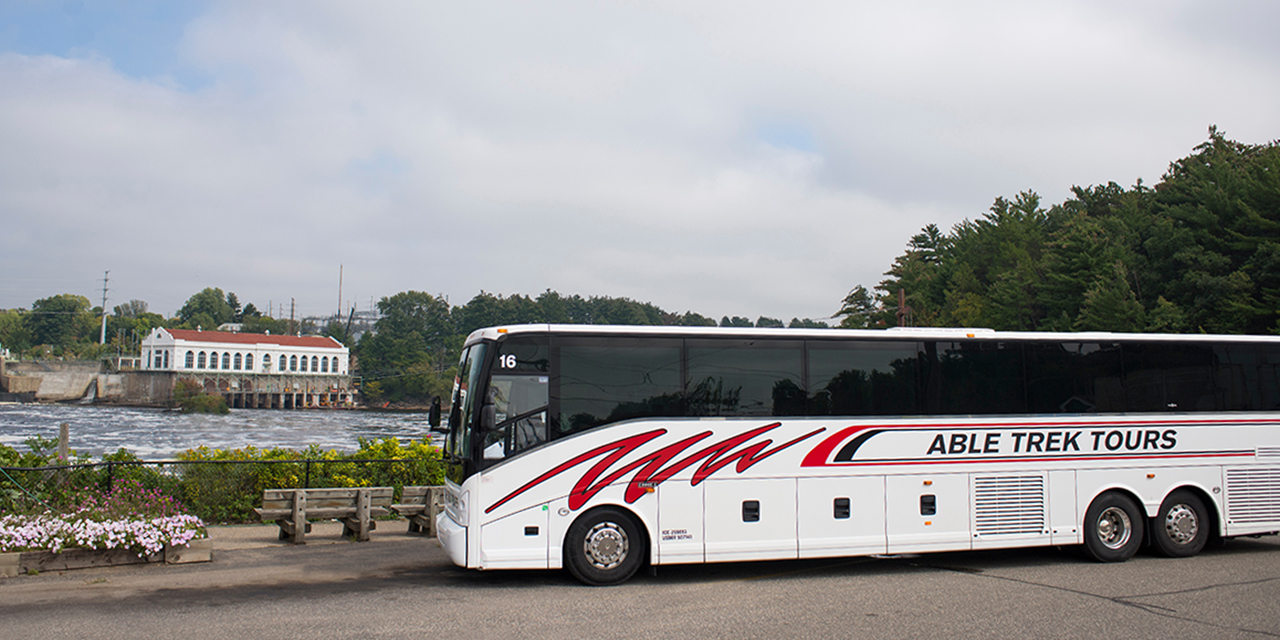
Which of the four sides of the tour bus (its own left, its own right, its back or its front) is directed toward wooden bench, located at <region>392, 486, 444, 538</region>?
front

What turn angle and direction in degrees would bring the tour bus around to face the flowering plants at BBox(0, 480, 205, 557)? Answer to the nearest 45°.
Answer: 0° — it already faces it

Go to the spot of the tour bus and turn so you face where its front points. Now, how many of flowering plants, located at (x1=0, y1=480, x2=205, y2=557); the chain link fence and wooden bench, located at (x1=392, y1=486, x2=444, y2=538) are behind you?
0

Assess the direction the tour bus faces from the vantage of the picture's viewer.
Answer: facing to the left of the viewer

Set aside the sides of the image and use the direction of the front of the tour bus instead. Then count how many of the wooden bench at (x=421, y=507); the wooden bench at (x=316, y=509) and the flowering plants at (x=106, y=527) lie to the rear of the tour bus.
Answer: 0

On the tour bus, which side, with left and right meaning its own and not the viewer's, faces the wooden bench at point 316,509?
front
